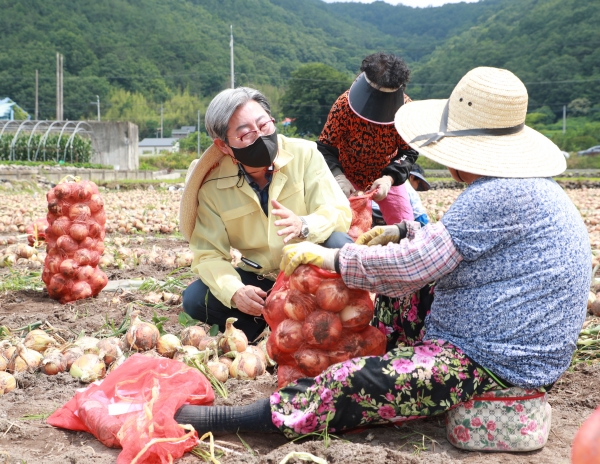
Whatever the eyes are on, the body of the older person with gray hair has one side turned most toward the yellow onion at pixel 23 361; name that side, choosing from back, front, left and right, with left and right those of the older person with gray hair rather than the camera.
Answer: right

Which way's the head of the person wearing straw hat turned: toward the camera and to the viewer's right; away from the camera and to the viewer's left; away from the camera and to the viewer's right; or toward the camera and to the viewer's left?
away from the camera and to the viewer's left

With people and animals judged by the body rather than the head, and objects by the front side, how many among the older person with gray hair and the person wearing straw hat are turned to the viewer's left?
1

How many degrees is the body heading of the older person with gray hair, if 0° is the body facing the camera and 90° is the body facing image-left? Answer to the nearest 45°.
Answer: approximately 315°

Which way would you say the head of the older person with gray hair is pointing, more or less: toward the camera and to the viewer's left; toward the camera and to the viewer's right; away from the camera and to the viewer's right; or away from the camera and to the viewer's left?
toward the camera and to the viewer's right

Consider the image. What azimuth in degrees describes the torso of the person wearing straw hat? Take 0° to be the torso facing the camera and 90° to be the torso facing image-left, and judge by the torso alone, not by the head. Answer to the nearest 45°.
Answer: approximately 90°
